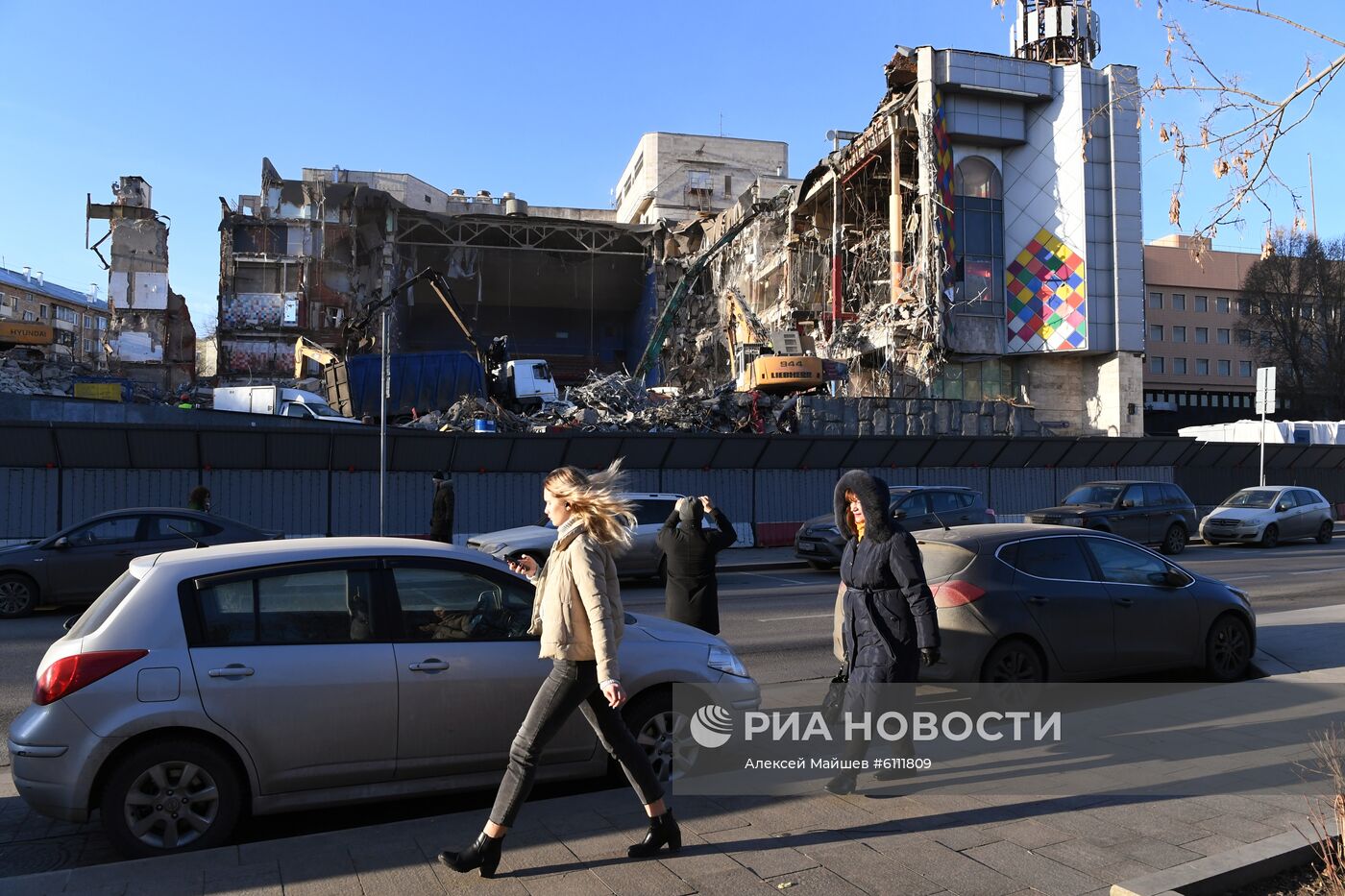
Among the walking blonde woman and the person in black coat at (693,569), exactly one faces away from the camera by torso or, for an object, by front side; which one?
the person in black coat

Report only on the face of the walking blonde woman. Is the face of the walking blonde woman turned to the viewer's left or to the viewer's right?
to the viewer's left

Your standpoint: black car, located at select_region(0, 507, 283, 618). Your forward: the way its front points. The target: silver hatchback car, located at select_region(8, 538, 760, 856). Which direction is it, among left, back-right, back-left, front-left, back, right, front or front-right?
left

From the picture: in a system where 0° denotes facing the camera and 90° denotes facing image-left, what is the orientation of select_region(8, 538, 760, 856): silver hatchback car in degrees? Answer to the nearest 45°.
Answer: approximately 270°

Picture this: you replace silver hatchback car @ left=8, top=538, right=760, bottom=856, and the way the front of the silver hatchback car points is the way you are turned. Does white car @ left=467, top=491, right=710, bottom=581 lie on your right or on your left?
on your left

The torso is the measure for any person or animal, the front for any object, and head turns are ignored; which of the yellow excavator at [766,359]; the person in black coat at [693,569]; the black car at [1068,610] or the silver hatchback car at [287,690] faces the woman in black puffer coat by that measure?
the silver hatchback car

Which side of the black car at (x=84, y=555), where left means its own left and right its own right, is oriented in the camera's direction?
left

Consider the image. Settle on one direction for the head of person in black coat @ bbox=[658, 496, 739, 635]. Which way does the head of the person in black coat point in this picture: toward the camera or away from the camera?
away from the camera
